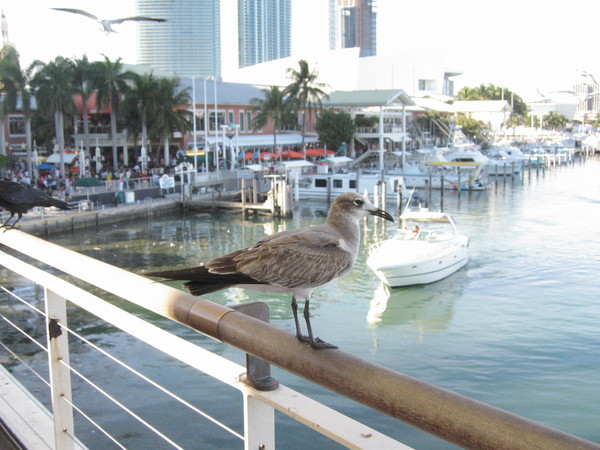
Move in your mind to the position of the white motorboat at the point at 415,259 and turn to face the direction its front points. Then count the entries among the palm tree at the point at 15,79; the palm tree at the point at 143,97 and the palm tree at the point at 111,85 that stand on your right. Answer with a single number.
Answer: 3

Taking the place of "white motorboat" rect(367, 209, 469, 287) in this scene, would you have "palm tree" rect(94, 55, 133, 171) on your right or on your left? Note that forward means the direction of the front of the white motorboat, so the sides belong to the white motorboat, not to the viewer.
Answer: on your right

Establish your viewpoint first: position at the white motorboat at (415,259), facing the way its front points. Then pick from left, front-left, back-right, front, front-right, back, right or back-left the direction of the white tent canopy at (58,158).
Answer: right

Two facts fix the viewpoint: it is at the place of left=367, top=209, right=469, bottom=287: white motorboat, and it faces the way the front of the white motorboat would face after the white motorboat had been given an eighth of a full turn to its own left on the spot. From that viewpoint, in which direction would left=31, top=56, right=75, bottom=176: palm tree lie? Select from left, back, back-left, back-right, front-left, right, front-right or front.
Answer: back-right

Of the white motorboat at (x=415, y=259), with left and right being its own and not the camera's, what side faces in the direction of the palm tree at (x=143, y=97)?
right

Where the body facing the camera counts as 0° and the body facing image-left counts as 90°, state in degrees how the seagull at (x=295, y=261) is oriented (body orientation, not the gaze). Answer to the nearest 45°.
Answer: approximately 270°

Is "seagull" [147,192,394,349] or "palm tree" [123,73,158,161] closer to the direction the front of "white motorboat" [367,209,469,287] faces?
the seagull

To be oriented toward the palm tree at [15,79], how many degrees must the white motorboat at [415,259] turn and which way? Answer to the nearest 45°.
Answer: approximately 90° to its right

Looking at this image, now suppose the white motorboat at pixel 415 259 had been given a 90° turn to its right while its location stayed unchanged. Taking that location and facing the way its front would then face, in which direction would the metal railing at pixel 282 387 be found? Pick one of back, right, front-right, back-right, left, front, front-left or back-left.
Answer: back-left

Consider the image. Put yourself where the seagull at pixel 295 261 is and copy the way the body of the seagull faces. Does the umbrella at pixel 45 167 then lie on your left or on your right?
on your left
